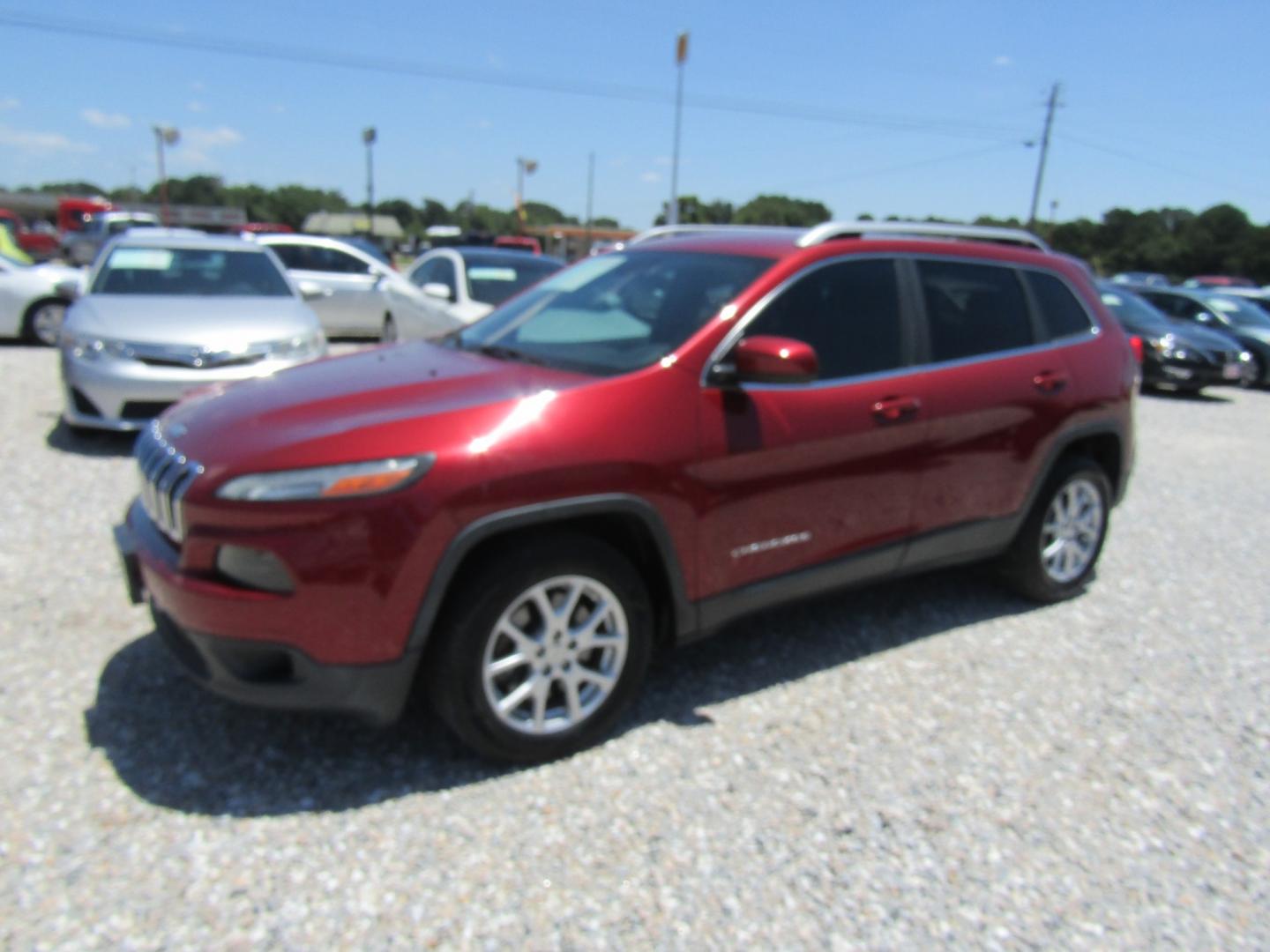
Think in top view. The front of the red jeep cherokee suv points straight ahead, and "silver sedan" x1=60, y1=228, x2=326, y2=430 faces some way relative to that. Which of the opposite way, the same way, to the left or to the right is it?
to the left

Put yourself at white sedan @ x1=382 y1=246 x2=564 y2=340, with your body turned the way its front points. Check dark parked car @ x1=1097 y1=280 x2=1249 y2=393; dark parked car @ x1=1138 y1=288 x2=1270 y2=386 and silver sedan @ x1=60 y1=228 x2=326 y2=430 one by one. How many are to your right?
1

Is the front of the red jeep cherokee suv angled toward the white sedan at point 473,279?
no

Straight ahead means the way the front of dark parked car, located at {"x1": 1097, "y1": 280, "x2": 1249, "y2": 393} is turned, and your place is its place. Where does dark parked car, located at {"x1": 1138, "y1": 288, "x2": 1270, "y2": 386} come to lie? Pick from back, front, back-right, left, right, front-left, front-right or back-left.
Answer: back-left

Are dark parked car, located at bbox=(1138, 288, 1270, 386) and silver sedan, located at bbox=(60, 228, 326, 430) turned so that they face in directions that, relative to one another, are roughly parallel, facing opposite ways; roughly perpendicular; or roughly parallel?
roughly parallel

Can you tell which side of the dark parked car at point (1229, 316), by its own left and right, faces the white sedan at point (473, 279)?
right

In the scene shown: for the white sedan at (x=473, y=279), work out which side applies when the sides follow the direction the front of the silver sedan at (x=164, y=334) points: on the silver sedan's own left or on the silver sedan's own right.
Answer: on the silver sedan's own left

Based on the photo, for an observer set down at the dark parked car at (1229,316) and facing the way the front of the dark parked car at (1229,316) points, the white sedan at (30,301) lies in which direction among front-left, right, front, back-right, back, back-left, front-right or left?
right

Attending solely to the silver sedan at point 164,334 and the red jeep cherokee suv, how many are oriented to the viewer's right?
0

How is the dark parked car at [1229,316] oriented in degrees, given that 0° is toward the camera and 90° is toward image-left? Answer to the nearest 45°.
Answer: approximately 315°

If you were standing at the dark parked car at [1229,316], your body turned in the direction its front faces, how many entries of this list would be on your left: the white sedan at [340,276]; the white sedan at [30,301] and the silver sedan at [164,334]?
0

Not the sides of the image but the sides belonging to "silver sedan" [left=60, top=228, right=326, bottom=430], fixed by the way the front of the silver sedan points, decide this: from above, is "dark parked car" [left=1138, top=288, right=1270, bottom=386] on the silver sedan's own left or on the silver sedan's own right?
on the silver sedan's own left

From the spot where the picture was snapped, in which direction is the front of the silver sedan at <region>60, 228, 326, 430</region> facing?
facing the viewer

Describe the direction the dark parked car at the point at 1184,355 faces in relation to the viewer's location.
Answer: facing the viewer and to the right of the viewer

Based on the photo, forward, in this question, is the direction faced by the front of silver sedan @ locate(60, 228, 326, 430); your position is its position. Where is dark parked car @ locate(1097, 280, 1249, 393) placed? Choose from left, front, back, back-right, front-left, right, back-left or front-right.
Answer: left
